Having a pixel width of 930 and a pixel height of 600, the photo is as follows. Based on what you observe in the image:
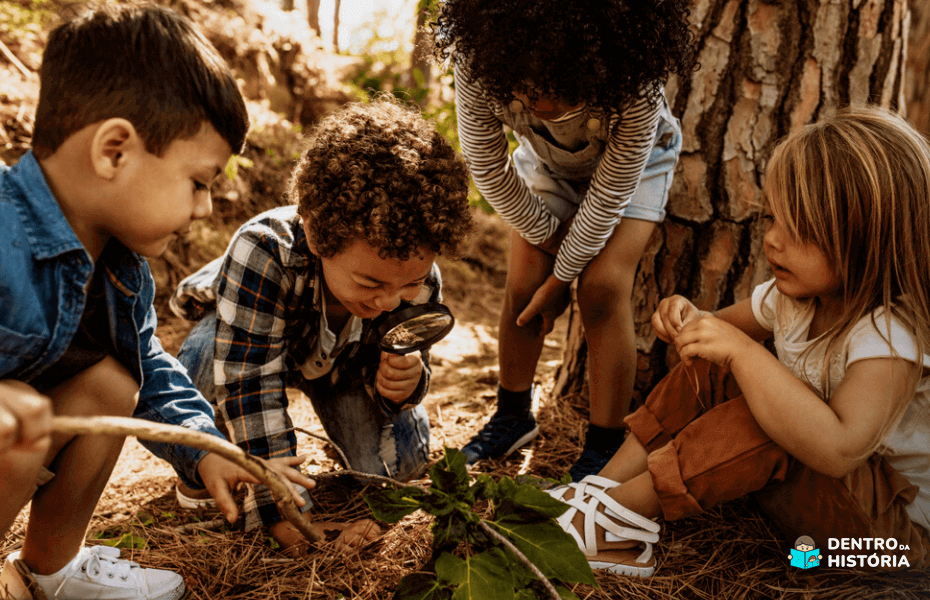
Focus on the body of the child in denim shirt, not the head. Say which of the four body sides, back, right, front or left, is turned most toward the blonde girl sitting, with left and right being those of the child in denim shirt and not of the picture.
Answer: front

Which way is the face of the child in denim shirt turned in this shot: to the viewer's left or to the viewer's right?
to the viewer's right

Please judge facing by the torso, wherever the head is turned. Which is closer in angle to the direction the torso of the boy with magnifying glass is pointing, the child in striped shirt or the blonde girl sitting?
the blonde girl sitting

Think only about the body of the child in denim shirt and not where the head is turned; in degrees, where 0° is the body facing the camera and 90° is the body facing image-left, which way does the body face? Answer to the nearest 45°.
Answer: approximately 270°

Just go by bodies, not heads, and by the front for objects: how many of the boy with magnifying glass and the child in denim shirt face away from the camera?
0

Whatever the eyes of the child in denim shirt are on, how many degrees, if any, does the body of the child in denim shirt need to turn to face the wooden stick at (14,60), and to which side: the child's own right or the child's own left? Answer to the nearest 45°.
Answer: approximately 90° to the child's own left

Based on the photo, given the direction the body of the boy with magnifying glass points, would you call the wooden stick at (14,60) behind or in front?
behind

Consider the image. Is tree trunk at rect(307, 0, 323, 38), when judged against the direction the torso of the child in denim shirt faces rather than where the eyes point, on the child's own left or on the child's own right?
on the child's own left
